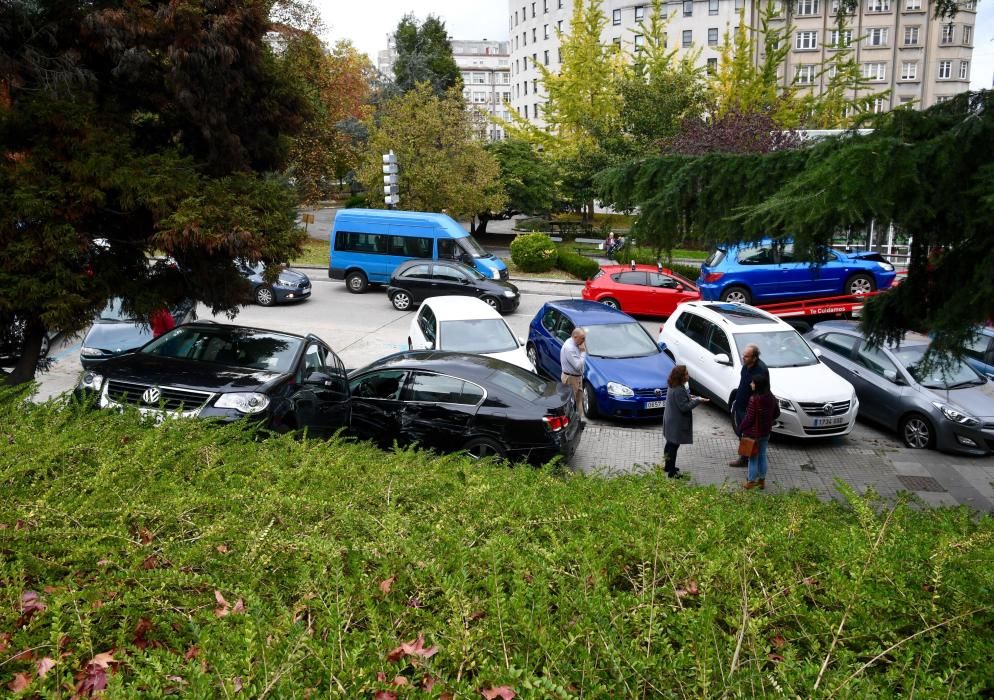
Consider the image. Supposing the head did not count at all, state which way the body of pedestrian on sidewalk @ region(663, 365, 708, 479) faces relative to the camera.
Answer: to the viewer's right

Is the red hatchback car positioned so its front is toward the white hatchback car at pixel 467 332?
no

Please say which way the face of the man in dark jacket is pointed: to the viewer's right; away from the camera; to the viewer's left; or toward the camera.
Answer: to the viewer's left

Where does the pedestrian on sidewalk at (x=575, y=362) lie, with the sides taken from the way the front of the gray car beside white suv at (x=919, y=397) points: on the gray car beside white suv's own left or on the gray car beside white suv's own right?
on the gray car beside white suv's own right

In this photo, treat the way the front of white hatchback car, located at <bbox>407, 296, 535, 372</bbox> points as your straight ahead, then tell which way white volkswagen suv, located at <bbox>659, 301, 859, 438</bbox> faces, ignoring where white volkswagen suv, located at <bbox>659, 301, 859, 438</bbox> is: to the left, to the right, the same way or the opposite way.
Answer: the same way

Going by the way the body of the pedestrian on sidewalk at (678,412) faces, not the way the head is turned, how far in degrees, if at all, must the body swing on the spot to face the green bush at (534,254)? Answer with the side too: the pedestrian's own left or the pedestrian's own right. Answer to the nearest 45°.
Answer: approximately 90° to the pedestrian's own left

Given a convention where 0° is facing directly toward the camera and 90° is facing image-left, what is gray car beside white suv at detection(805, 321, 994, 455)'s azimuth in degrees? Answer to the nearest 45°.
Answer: approximately 315°

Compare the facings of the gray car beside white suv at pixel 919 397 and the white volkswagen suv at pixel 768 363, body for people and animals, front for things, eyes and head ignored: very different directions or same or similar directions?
same or similar directions

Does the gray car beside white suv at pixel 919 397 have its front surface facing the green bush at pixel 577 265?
no

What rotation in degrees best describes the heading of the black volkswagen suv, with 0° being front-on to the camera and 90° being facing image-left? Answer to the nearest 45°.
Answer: approximately 45°

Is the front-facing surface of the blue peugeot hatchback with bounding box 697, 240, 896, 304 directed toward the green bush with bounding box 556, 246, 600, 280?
no

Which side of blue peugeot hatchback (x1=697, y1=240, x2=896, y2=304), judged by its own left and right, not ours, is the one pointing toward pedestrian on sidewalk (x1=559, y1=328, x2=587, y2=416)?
right

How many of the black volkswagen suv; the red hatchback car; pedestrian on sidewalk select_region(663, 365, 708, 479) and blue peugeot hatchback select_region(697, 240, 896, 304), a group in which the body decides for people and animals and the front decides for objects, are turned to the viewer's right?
3

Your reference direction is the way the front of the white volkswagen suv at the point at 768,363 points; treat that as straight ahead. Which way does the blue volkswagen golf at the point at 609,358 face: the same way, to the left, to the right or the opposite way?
the same way

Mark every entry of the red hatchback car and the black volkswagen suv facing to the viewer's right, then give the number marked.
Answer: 1

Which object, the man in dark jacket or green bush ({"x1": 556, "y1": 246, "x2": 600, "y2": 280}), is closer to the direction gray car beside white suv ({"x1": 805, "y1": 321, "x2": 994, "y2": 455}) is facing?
the man in dark jacket

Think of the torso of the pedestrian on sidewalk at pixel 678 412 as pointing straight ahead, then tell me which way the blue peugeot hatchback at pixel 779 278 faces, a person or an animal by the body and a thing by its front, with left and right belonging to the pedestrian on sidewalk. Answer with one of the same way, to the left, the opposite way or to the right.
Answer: the same way

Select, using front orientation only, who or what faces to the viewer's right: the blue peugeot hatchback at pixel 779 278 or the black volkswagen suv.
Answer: the blue peugeot hatchback
